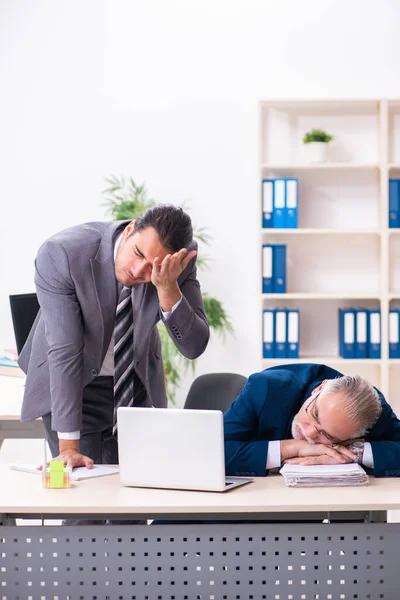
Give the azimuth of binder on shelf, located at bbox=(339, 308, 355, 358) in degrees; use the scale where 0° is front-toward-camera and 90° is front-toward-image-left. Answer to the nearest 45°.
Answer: approximately 0°

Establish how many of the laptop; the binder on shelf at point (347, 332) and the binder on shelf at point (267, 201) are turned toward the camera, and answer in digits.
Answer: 2

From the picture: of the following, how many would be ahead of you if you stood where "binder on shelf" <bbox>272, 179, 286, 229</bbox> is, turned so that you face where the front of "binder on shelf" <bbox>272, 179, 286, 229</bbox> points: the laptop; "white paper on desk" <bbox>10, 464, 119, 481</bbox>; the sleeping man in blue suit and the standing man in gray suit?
4

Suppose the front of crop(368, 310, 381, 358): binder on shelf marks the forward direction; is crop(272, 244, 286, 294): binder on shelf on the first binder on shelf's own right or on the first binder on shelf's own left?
on the first binder on shelf's own right

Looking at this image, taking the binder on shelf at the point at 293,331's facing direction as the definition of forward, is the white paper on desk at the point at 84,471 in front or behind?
in front

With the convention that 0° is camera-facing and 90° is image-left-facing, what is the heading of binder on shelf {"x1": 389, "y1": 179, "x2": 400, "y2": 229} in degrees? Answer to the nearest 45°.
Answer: approximately 0°

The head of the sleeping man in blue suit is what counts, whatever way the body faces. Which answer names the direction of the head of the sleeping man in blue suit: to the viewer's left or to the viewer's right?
to the viewer's left

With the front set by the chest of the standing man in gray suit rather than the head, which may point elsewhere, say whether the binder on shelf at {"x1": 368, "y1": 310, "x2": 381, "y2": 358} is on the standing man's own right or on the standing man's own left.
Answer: on the standing man's own left
